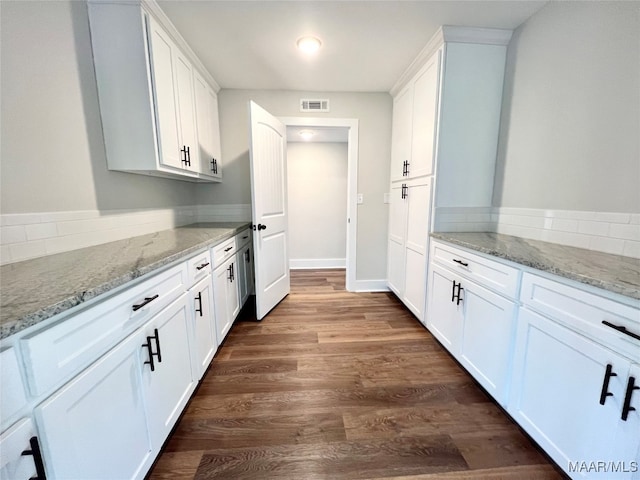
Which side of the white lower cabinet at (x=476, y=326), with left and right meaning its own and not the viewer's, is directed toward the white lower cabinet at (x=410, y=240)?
right

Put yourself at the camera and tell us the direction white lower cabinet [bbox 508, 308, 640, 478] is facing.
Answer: facing the viewer and to the left of the viewer

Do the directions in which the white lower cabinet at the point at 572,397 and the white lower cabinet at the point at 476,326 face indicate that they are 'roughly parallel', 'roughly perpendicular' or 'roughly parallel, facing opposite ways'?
roughly parallel

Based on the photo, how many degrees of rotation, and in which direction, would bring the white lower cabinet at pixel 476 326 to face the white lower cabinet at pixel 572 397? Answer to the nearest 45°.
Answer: approximately 90° to its left

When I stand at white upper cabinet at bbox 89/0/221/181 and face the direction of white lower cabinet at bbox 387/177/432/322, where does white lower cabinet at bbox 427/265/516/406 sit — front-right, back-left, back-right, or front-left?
front-right

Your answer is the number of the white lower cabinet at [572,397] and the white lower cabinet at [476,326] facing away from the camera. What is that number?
0

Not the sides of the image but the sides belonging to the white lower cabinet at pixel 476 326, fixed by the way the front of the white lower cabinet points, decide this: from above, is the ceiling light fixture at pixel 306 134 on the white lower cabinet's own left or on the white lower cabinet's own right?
on the white lower cabinet's own right

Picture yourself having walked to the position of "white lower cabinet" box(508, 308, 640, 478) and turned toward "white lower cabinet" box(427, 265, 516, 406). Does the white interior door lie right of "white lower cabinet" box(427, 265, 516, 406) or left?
left

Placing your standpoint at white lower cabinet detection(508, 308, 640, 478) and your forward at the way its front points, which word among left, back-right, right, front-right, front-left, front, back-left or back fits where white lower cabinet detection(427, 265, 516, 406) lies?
right

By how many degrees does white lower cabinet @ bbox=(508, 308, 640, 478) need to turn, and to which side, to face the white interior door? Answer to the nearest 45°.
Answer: approximately 45° to its right
